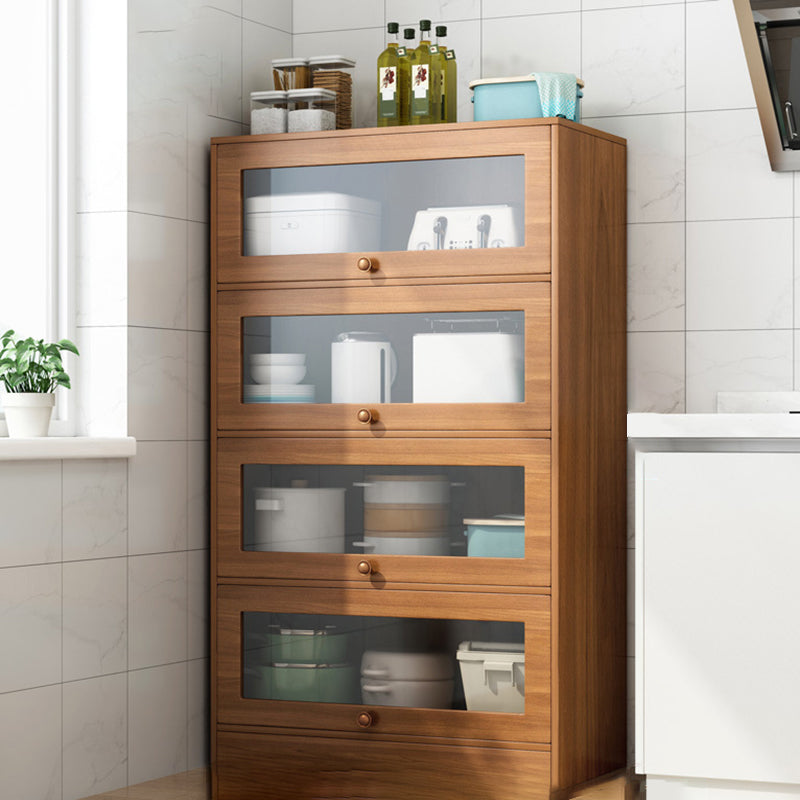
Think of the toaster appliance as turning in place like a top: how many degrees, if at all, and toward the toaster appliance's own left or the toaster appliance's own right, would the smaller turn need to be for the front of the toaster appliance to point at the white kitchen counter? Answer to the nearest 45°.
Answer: approximately 45° to the toaster appliance's own left

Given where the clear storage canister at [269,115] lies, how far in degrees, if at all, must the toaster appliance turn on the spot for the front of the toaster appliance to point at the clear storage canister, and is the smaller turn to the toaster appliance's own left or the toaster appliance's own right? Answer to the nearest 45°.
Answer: approximately 135° to the toaster appliance's own right

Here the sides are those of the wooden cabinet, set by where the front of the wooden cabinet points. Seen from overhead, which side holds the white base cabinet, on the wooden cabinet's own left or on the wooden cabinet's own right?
on the wooden cabinet's own left

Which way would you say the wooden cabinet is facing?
toward the camera

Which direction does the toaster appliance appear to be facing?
toward the camera

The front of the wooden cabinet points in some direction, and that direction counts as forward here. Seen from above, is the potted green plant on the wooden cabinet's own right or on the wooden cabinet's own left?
on the wooden cabinet's own right
